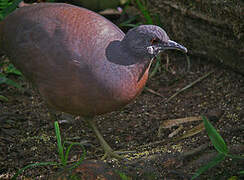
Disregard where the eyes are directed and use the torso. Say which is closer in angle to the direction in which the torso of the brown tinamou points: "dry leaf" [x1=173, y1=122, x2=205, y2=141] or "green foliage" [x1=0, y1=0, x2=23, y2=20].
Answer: the dry leaf

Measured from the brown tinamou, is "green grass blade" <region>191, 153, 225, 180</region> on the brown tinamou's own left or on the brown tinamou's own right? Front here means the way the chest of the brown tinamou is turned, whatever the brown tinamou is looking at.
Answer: on the brown tinamou's own right

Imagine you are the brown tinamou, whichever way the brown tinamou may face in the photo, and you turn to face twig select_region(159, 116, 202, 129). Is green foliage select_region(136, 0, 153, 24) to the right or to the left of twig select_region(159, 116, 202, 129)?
left

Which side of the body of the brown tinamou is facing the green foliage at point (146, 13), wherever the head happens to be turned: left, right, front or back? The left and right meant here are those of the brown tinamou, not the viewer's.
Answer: left

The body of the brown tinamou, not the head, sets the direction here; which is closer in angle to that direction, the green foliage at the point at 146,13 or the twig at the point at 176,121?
the twig

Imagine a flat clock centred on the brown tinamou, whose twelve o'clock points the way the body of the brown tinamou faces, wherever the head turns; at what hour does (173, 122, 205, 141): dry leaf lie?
The dry leaf is roughly at 12 o'clock from the brown tinamou.

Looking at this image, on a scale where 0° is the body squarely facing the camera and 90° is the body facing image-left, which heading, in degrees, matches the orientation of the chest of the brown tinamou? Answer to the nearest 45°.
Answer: approximately 270°

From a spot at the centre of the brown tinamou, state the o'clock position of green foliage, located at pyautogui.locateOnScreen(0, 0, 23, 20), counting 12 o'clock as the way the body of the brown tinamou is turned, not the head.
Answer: The green foliage is roughly at 8 o'clock from the brown tinamou.

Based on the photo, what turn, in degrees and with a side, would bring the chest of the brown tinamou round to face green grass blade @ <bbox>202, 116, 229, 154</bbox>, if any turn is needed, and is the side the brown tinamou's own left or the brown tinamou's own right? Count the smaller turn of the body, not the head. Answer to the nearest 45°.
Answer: approximately 45° to the brown tinamou's own right

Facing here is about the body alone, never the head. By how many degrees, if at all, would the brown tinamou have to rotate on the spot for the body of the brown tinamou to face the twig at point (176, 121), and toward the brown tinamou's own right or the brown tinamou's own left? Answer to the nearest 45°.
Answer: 0° — it already faces it

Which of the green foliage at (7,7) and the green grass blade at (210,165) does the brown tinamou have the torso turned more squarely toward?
the green grass blade
